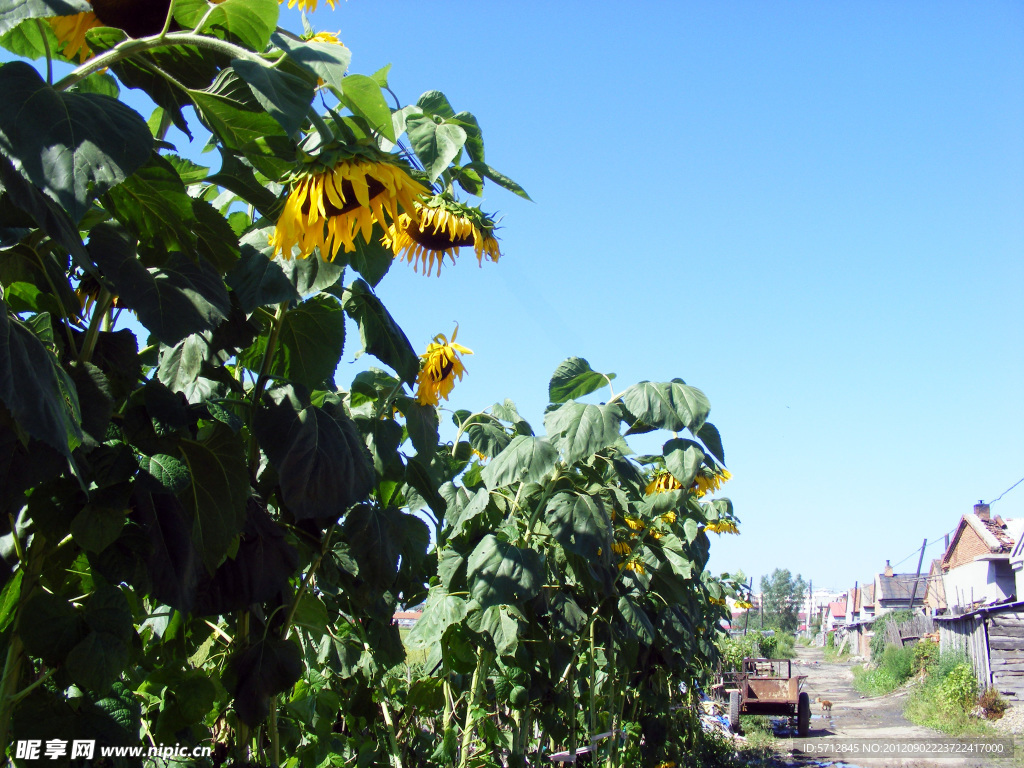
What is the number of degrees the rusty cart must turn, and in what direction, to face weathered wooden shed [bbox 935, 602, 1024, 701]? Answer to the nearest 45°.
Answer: approximately 45° to its right

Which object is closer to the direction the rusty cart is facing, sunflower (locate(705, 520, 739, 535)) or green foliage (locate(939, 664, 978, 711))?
the green foliage

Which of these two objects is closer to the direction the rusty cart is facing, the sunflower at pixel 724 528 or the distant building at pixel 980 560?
the distant building

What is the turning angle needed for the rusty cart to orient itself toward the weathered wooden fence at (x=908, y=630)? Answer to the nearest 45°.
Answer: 0° — it already faces it

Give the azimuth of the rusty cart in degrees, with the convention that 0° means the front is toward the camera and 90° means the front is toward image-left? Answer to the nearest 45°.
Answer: approximately 180°

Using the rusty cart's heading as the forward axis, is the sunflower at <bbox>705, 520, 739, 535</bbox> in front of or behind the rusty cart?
behind
